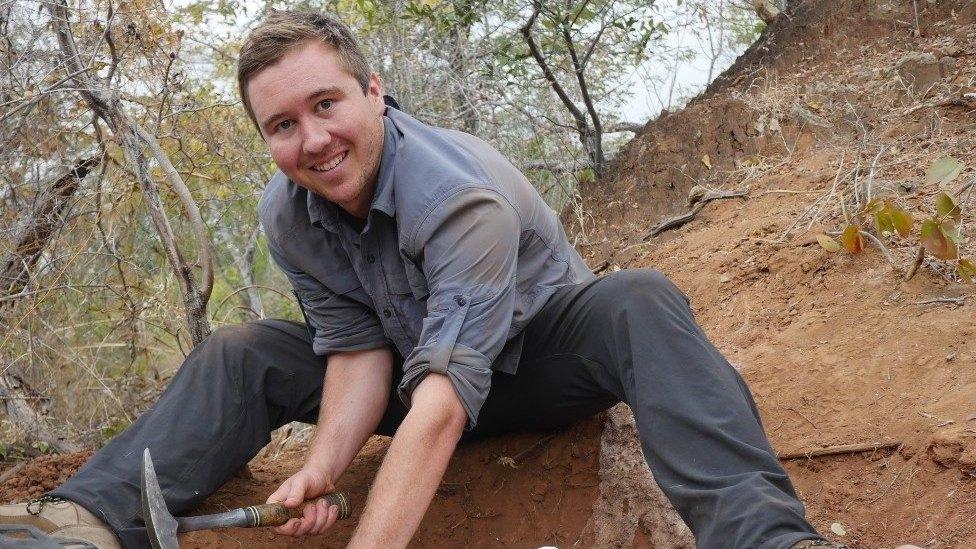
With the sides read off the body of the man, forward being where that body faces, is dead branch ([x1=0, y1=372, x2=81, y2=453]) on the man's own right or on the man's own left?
on the man's own right

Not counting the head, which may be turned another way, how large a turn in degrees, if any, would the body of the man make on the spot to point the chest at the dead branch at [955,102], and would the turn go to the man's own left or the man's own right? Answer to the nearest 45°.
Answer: approximately 180°

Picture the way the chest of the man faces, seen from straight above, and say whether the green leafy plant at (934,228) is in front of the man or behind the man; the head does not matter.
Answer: behind

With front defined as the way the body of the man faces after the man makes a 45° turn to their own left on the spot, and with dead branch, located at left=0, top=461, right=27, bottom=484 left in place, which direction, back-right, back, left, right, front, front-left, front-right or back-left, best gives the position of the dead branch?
back-right

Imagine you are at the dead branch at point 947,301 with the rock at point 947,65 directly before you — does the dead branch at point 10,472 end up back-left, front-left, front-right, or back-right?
back-left

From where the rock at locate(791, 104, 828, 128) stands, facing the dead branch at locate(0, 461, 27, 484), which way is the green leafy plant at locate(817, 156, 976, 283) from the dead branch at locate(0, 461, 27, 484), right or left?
left

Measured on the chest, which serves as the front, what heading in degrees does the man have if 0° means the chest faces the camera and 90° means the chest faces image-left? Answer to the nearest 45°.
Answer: approximately 45°

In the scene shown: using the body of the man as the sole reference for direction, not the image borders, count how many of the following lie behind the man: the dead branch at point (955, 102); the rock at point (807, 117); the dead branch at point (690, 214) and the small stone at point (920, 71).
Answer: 4

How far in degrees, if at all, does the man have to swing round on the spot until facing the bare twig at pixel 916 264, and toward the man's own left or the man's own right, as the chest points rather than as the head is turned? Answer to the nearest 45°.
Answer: approximately 135° to the man's own left

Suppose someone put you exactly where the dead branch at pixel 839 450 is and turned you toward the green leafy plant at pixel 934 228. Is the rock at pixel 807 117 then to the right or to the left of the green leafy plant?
left

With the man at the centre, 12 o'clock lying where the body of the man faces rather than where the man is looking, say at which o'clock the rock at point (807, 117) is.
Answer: The rock is roughly at 6 o'clock from the man.

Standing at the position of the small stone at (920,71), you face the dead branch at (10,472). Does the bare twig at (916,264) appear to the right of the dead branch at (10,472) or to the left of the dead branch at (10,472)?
left

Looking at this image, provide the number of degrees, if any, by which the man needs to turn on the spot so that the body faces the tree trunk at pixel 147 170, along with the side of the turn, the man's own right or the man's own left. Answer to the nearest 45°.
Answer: approximately 90° to the man's own right

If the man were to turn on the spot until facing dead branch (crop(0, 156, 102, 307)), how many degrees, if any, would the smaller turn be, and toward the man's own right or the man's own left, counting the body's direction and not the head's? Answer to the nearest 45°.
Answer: approximately 90° to the man's own right
